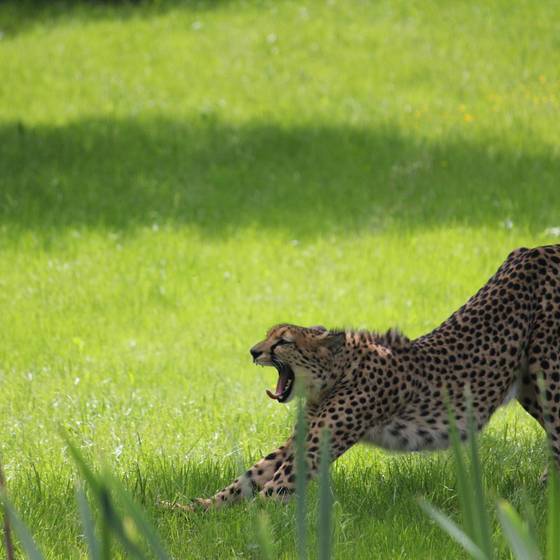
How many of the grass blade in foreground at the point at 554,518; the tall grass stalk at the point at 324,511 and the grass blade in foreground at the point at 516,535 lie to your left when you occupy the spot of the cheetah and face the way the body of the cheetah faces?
3

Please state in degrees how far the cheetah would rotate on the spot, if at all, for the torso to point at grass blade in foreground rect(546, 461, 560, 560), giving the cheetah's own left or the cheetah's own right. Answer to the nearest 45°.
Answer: approximately 90° to the cheetah's own left

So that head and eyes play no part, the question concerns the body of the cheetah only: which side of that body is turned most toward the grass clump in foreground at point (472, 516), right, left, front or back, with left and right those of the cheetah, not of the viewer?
left

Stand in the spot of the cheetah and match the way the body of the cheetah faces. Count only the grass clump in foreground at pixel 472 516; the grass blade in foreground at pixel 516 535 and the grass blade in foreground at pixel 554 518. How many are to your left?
3

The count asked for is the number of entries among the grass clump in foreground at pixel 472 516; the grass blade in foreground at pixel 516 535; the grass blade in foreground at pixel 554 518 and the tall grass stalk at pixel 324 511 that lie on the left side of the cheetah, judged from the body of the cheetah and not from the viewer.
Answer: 4

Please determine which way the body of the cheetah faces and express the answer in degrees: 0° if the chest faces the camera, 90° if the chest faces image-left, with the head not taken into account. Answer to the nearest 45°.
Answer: approximately 90°

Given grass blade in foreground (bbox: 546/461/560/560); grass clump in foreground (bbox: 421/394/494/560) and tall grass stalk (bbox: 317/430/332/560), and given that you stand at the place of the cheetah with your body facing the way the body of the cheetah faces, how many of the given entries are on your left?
3

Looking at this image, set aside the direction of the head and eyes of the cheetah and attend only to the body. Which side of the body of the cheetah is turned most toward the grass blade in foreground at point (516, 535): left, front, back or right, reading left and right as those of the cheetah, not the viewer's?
left

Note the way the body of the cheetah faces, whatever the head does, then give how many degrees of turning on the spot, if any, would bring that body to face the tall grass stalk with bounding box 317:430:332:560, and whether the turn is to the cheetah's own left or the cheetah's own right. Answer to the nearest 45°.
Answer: approximately 90° to the cheetah's own left
